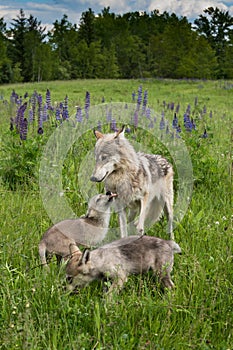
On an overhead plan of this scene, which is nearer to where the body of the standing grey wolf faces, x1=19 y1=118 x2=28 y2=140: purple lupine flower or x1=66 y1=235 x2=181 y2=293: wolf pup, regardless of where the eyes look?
the wolf pup

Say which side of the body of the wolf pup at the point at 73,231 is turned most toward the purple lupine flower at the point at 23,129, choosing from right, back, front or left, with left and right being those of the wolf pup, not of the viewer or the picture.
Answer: left

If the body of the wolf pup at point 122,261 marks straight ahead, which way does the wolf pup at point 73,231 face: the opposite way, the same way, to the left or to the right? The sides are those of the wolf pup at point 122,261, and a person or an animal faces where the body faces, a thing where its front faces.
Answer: the opposite way

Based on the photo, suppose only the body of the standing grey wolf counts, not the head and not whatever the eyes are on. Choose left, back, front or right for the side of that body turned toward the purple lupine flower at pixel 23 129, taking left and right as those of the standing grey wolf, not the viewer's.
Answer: right

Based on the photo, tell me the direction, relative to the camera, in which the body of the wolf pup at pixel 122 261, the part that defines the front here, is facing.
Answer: to the viewer's left

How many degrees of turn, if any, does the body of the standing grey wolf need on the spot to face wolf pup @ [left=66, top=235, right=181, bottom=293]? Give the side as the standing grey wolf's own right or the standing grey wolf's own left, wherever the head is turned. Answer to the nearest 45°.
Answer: approximately 45° to the standing grey wolf's own left

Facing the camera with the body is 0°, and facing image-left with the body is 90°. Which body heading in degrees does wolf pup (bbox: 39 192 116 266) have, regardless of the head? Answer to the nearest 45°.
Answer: approximately 270°

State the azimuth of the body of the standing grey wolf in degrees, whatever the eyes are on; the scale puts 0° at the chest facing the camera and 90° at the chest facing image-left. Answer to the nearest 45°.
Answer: approximately 45°

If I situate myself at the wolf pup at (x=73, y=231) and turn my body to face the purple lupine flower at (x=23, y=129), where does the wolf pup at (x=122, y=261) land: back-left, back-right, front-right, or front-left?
back-right

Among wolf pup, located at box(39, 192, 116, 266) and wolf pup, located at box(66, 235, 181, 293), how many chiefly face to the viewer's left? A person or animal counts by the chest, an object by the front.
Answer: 1
